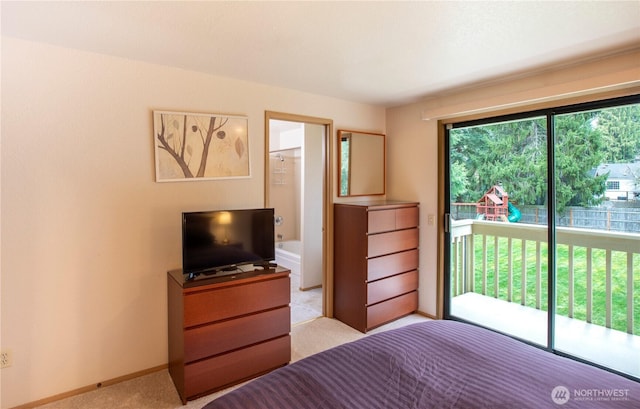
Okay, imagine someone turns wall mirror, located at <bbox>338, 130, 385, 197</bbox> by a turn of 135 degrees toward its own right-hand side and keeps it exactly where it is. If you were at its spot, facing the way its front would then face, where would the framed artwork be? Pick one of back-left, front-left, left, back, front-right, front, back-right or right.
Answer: front-left

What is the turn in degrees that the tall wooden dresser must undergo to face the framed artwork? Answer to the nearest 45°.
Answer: approximately 90° to its right

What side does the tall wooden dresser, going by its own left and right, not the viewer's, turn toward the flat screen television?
right

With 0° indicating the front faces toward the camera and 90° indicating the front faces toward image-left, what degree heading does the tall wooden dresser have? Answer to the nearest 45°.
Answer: approximately 315°

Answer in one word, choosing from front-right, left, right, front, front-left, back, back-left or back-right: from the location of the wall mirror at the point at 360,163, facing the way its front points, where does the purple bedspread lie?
front-right

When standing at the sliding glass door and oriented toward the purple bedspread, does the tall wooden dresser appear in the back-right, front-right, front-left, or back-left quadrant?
front-right

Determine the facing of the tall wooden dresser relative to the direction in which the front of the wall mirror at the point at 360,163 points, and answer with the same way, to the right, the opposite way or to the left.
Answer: the same way

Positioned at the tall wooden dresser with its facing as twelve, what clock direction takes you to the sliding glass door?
The sliding glass door is roughly at 11 o'clock from the tall wooden dresser.

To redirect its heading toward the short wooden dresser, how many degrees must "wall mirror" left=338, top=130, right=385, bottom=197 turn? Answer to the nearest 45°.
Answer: approximately 90° to its right

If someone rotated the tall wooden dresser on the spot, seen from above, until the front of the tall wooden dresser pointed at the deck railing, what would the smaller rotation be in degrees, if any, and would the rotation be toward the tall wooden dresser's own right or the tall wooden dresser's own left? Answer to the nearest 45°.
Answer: approximately 45° to the tall wooden dresser's own left

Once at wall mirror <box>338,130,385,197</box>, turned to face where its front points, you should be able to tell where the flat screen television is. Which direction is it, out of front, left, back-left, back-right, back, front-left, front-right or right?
right

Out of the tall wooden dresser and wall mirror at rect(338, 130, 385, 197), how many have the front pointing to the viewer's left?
0
